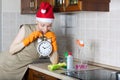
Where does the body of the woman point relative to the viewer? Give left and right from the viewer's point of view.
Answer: facing the viewer and to the right of the viewer

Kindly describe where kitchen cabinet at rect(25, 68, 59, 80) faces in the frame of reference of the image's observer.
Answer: facing the viewer and to the left of the viewer

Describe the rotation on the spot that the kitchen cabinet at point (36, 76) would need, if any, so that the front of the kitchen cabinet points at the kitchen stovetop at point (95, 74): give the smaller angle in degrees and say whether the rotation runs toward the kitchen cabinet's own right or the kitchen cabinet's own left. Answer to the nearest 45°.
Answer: approximately 90° to the kitchen cabinet's own left

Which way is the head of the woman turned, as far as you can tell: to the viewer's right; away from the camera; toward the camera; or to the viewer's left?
toward the camera

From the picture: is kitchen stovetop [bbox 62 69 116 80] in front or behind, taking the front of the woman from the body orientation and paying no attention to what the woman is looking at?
in front
